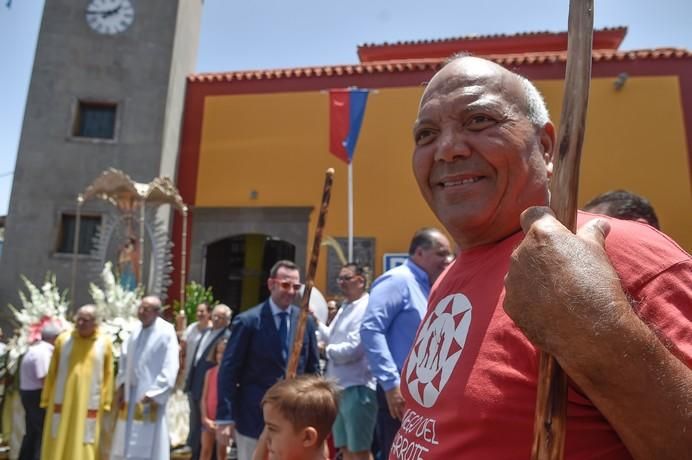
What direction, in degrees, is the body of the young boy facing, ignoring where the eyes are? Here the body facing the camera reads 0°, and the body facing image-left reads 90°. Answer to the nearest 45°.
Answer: approximately 90°

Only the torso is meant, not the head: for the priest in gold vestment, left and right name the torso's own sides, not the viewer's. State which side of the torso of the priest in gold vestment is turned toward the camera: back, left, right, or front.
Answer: front

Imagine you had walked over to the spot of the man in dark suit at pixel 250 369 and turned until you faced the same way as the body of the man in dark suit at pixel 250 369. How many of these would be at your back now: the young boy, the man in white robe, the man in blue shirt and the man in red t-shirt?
1

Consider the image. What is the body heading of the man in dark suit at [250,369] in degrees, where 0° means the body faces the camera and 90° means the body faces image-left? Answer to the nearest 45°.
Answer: approximately 315°

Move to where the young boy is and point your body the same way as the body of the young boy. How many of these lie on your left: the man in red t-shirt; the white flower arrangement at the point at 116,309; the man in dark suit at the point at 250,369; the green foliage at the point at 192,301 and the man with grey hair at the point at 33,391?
1

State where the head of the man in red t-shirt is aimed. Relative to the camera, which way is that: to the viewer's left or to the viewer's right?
to the viewer's left

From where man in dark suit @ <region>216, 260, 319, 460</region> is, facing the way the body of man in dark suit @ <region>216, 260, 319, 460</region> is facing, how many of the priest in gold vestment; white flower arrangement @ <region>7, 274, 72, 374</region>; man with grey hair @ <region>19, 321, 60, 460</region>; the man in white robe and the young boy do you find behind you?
4

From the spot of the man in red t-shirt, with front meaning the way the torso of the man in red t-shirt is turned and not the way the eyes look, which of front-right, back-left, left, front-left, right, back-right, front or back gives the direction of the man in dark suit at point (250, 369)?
right

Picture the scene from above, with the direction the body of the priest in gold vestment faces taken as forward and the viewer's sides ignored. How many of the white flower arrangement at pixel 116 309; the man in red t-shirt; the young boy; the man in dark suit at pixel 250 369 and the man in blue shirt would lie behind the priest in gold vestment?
1

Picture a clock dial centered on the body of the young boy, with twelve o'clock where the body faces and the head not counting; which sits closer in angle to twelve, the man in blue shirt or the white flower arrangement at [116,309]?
the white flower arrangement

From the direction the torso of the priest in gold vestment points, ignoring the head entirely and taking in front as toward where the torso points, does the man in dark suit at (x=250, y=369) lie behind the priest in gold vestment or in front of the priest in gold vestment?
in front

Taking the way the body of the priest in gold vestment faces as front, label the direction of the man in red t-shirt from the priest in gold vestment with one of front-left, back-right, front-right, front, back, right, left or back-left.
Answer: front
